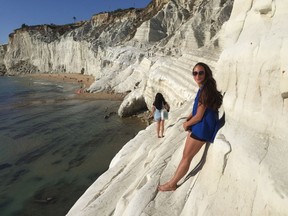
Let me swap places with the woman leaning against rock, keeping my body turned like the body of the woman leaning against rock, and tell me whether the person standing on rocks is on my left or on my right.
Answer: on my right

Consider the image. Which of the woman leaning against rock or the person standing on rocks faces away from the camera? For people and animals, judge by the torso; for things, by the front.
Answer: the person standing on rocks

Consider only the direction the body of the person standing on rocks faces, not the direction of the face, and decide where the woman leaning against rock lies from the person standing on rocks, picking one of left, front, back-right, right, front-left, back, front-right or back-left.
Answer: back

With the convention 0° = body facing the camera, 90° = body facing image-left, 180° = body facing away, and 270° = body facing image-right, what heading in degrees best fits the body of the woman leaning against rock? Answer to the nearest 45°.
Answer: approximately 90°

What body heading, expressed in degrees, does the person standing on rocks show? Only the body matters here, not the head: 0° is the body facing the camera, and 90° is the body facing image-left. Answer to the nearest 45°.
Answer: approximately 180°

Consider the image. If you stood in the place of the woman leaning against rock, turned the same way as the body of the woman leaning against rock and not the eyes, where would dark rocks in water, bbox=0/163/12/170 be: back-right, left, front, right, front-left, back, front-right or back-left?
front-right
